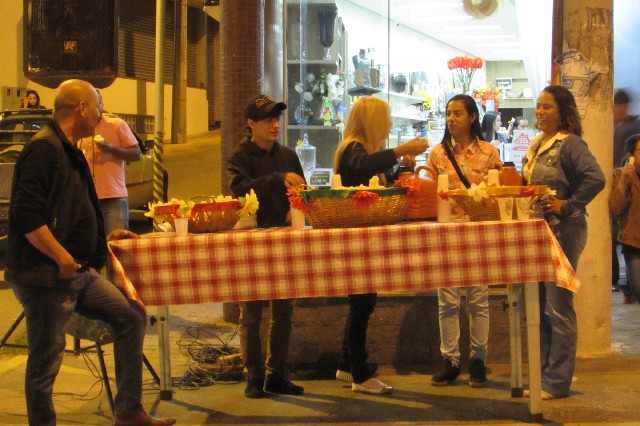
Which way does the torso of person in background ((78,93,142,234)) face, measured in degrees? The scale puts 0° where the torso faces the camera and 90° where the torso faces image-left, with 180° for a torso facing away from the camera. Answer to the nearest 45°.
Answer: approximately 45°

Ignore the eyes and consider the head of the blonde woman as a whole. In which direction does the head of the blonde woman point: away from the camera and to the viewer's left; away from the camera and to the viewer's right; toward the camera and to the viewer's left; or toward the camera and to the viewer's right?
away from the camera and to the viewer's right

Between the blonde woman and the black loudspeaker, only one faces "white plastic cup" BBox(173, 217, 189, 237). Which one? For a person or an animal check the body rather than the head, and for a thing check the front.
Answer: the black loudspeaker

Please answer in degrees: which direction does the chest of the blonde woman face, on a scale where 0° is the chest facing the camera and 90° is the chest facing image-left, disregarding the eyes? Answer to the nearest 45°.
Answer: approximately 270°

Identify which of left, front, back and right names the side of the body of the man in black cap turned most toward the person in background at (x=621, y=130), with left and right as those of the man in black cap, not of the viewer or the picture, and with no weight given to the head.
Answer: left

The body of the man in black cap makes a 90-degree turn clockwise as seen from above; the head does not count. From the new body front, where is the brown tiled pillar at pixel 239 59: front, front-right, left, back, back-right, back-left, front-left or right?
back-right

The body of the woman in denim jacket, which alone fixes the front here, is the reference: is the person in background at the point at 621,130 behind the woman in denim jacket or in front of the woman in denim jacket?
behind

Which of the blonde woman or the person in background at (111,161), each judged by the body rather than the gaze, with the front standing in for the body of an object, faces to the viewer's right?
the blonde woman

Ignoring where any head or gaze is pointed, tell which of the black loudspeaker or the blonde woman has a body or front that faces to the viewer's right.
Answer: the blonde woman

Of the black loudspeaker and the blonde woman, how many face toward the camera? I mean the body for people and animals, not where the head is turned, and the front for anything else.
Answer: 1
